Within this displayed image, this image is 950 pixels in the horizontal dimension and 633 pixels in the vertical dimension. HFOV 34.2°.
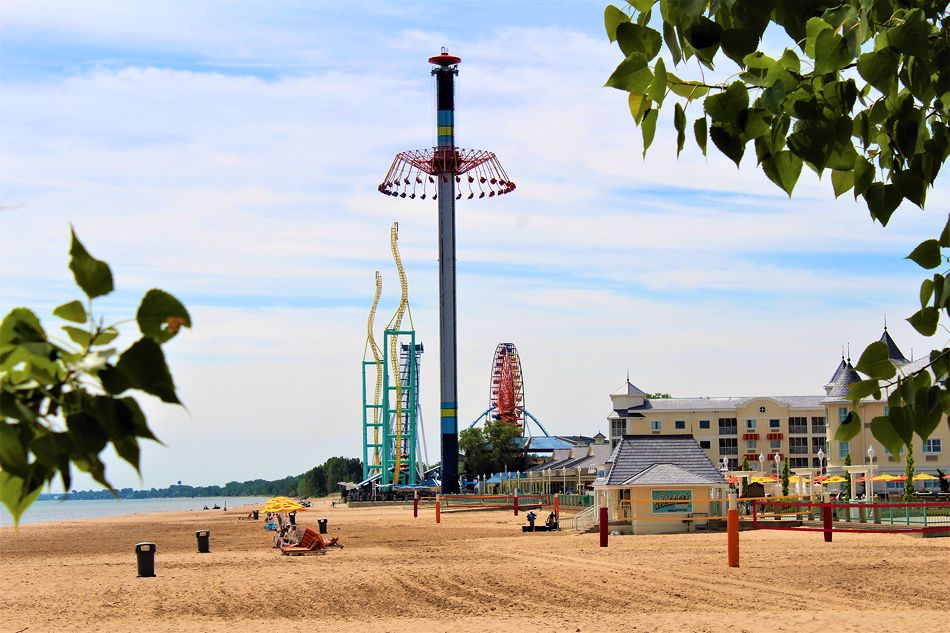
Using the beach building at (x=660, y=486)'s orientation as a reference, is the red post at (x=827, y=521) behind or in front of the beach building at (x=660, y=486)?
in front

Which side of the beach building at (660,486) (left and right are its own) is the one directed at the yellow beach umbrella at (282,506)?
right

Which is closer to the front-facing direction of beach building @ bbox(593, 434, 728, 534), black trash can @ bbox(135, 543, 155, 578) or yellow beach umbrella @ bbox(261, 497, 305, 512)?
the black trash can

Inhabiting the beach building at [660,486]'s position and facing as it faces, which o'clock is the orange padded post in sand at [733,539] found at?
The orange padded post in sand is roughly at 12 o'clock from the beach building.

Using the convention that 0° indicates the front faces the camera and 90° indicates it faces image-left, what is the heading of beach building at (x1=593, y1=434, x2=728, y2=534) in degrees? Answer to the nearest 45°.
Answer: approximately 0°

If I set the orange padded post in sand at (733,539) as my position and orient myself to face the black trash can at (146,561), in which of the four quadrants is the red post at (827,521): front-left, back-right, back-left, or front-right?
back-right

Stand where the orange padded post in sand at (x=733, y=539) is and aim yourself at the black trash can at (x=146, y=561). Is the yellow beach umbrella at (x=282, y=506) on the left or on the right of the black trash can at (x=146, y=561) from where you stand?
right

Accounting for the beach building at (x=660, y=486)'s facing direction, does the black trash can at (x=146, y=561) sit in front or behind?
in front
